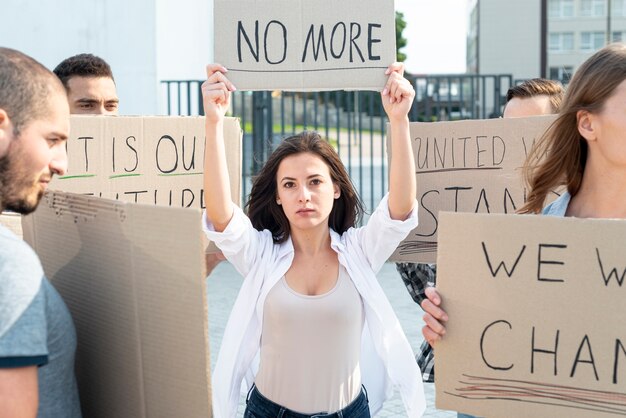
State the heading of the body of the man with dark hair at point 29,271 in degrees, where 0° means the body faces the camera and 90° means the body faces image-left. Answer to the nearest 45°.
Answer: approximately 270°

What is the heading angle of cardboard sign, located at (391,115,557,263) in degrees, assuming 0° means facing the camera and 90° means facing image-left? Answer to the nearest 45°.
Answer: approximately 0°

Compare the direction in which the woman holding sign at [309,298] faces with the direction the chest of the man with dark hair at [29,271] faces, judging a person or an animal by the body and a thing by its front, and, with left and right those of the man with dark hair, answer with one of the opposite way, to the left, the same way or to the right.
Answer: to the right
